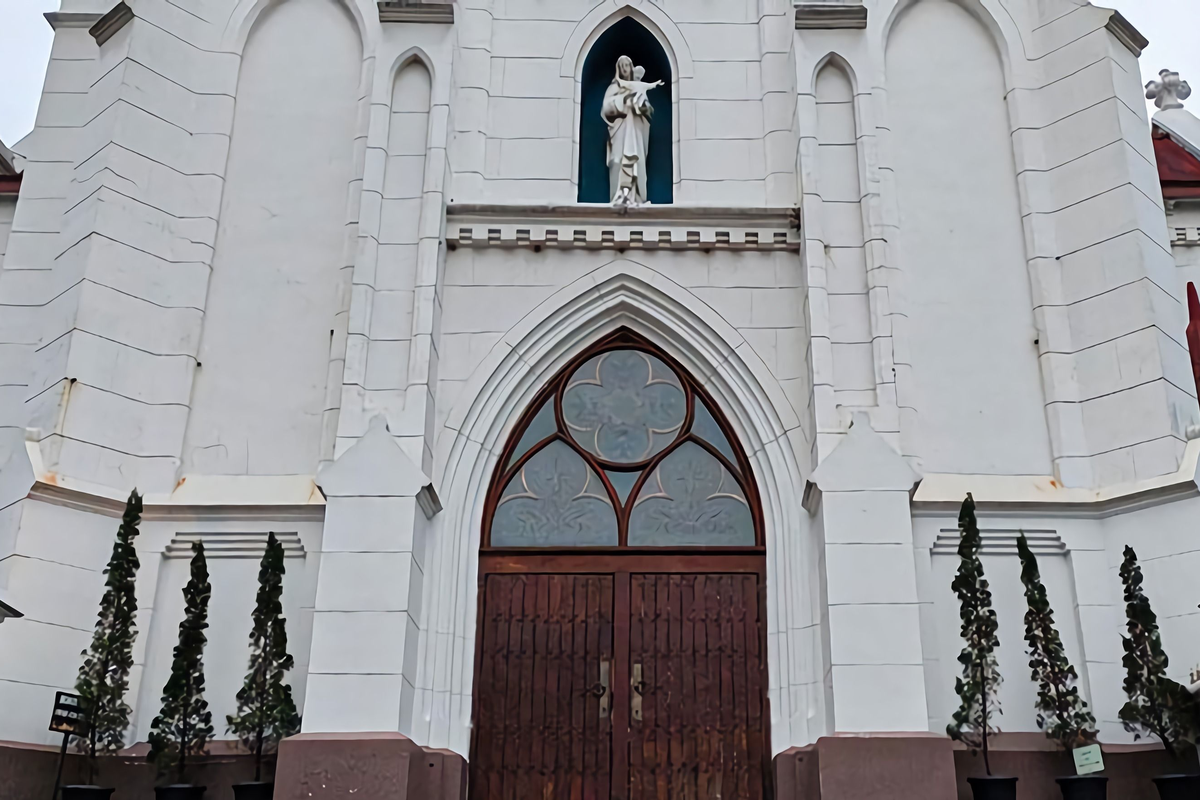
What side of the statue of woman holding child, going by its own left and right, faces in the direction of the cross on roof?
left

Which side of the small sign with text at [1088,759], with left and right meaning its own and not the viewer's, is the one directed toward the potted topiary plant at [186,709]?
right

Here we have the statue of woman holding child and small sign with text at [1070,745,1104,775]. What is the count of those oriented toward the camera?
2

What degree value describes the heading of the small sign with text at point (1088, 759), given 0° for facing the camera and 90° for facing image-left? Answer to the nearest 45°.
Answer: approximately 0°
